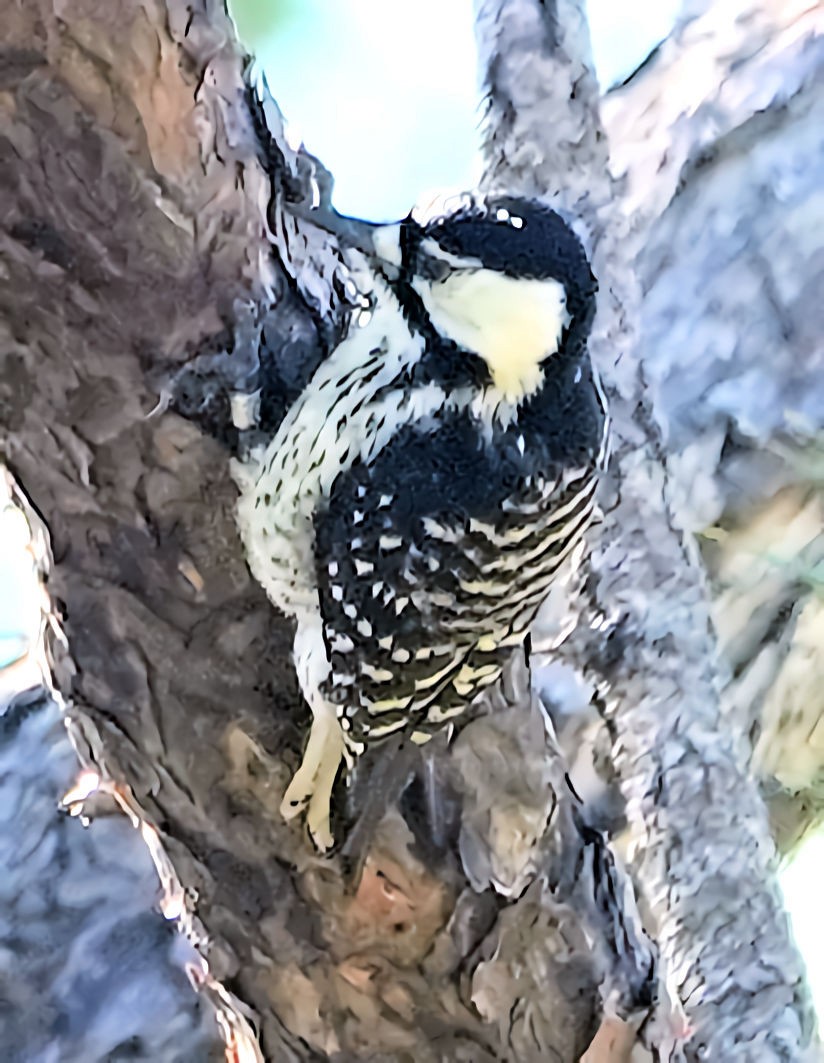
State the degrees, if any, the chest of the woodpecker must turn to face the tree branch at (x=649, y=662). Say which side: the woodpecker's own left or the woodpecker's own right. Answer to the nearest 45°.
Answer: approximately 135° to the woodpecker's own right

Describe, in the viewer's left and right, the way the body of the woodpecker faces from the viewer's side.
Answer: facing to the left of the viewer
